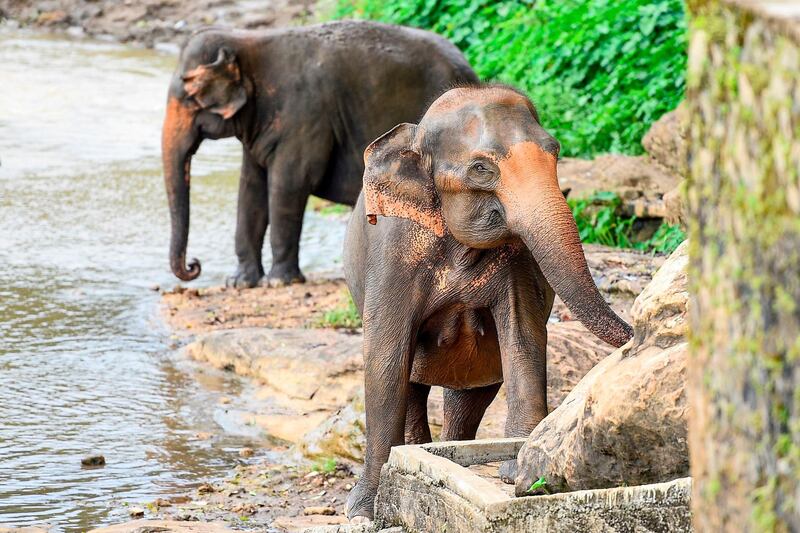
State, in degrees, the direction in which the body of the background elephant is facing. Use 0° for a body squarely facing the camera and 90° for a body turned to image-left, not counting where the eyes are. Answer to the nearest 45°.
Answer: approximately 90°

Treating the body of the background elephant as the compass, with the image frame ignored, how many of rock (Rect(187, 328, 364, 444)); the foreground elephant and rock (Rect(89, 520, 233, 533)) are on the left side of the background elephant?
3

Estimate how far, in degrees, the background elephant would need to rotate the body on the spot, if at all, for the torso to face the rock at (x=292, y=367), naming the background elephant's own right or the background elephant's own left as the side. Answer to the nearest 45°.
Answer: approximately 90° to the background elephant's own left

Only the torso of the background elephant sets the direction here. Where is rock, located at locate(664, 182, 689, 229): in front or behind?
behind

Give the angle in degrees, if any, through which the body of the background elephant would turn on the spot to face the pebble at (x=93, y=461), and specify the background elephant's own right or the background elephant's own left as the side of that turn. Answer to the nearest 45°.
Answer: approximately 90° to the background elephant's own left

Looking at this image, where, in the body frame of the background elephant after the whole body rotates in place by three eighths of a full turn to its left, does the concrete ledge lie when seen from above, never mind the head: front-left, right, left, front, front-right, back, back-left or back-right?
front-right

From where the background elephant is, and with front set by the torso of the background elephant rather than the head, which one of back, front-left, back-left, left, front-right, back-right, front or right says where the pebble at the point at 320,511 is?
left

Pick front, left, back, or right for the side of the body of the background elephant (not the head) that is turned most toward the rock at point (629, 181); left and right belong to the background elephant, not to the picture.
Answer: back

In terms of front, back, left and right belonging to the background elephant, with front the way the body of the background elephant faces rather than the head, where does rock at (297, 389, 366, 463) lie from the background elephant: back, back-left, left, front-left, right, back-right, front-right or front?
left

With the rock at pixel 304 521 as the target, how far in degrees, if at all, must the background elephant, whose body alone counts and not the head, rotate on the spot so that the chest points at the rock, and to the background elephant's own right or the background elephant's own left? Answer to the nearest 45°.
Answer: approximately 90° to the background elephant's own left
